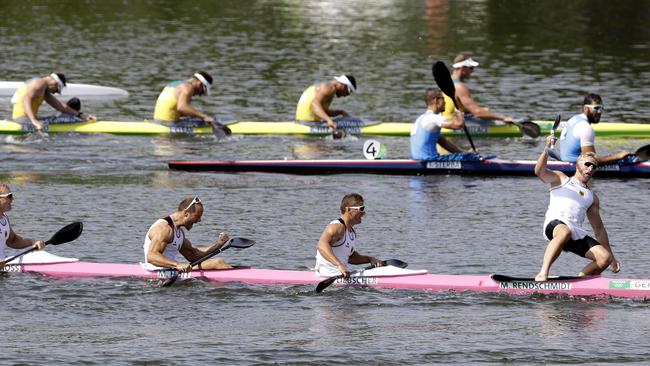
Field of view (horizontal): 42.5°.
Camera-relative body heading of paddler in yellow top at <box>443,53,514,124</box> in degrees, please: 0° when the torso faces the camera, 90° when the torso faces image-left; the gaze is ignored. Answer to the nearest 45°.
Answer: approximately 270°

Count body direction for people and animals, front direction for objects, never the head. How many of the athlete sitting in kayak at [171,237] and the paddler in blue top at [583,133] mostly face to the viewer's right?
2

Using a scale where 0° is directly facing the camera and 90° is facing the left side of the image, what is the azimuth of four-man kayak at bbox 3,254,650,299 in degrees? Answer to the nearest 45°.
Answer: approximately 270°

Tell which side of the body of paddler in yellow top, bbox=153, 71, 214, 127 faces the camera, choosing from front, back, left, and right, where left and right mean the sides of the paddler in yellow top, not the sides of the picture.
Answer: right

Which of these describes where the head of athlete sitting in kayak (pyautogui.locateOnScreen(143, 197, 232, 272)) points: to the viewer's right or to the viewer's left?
to the viewer's right

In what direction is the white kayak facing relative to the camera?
to the viewer's right

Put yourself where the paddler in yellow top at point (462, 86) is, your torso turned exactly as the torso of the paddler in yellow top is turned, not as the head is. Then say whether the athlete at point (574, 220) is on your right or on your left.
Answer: on your right

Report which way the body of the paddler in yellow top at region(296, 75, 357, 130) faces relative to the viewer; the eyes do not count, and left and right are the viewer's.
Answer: facing to the right of the viewer

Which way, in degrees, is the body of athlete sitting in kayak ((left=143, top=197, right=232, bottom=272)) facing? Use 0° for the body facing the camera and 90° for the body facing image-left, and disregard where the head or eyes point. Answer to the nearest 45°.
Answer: approximately 270°

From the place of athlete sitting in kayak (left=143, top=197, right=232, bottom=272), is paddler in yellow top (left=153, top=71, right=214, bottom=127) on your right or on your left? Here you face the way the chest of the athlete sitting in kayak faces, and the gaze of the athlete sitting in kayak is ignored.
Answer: on your left

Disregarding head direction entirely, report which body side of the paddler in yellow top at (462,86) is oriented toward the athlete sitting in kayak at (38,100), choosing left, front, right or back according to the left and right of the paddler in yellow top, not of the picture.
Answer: back

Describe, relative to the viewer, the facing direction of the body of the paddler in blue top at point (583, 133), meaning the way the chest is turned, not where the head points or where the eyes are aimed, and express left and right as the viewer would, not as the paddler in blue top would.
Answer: facing to the right of the viewer

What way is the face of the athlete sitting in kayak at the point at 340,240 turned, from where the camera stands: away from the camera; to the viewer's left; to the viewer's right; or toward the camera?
to the viewer's right
